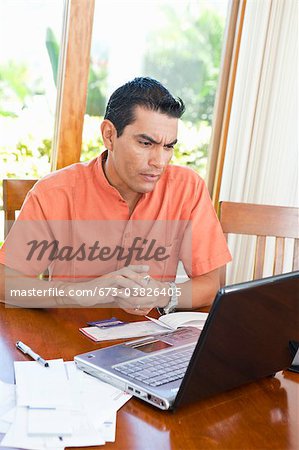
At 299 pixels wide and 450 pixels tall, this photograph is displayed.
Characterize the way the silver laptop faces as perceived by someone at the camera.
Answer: facing away from the viewer and to the left of the viewer

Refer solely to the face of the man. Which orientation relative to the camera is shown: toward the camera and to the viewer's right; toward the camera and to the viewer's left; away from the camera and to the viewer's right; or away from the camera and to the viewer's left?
toward the camera and to the viewer's right

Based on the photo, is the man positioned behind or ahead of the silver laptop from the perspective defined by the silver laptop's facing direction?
ahead
